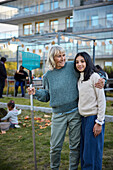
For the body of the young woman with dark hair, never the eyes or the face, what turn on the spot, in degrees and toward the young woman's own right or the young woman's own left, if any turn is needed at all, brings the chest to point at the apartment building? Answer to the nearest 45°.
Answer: approximately 135° to the young woman's own right

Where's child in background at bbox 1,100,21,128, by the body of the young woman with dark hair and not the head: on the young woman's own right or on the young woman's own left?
on the young woman's own right

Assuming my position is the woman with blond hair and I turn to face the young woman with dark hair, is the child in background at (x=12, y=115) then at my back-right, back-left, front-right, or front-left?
back-left

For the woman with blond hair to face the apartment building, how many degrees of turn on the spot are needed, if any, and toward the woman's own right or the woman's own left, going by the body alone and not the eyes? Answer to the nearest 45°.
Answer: approximately 180°

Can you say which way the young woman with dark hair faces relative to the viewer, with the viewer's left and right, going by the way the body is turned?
facing the viewer and to the left of the viewer

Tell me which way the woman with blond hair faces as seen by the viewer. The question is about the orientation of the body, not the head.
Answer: toward the camera

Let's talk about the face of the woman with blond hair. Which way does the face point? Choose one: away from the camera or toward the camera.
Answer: toward the camera
